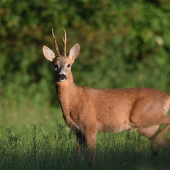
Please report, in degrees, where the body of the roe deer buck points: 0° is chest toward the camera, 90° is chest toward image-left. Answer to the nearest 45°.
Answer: approximately 90°
